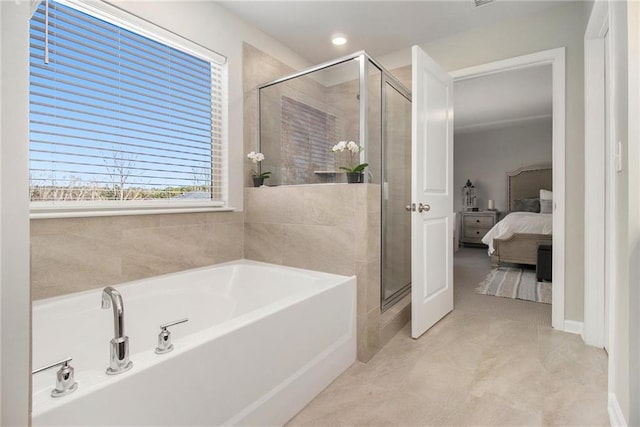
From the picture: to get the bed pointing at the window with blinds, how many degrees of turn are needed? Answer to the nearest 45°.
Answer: approximately 45° to its right

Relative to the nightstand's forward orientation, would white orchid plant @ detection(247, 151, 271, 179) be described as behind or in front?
in front

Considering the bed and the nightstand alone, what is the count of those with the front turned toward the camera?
2

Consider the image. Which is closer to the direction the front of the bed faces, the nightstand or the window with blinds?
the window with blinds

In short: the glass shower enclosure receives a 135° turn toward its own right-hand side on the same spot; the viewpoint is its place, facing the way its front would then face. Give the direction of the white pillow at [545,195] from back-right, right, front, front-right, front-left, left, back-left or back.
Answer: back-right

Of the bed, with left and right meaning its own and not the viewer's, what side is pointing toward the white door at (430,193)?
front

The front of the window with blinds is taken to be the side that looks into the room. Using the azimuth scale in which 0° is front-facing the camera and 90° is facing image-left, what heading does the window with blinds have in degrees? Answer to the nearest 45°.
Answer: approximately 315°

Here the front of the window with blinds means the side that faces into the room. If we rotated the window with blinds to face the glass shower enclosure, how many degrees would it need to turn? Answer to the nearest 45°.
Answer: approximately 45° to its left

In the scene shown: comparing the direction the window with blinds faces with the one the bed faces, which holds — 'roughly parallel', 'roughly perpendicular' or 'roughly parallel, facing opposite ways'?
roughly perpendicular

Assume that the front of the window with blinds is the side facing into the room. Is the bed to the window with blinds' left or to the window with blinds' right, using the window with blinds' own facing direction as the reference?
on its left

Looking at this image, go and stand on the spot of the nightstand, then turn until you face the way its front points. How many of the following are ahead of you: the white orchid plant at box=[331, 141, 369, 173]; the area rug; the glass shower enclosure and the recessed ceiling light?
4

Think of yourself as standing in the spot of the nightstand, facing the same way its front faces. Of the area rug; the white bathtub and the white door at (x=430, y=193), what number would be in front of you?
3

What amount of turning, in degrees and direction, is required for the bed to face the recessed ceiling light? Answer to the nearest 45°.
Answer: approximately 45° to its right

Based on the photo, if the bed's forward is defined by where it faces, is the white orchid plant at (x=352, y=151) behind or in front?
in front
